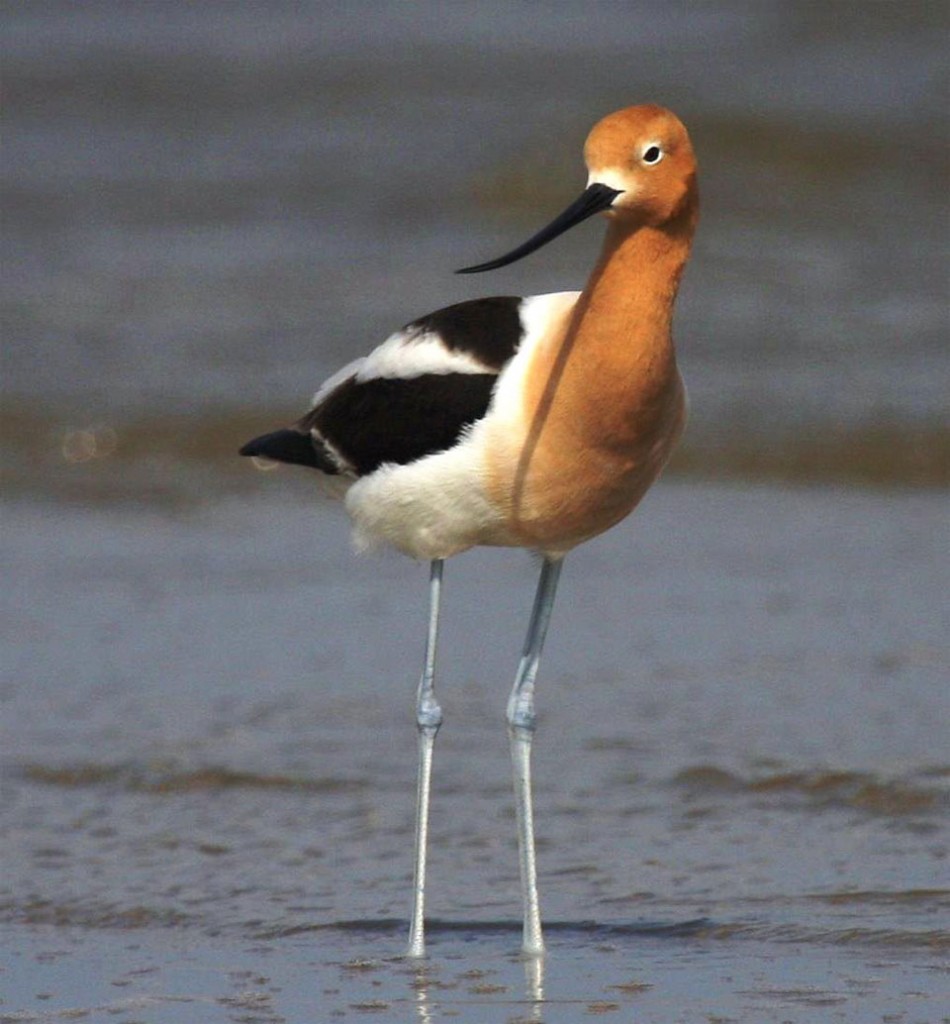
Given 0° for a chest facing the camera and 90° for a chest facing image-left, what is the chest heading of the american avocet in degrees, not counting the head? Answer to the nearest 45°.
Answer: approximately 315°
